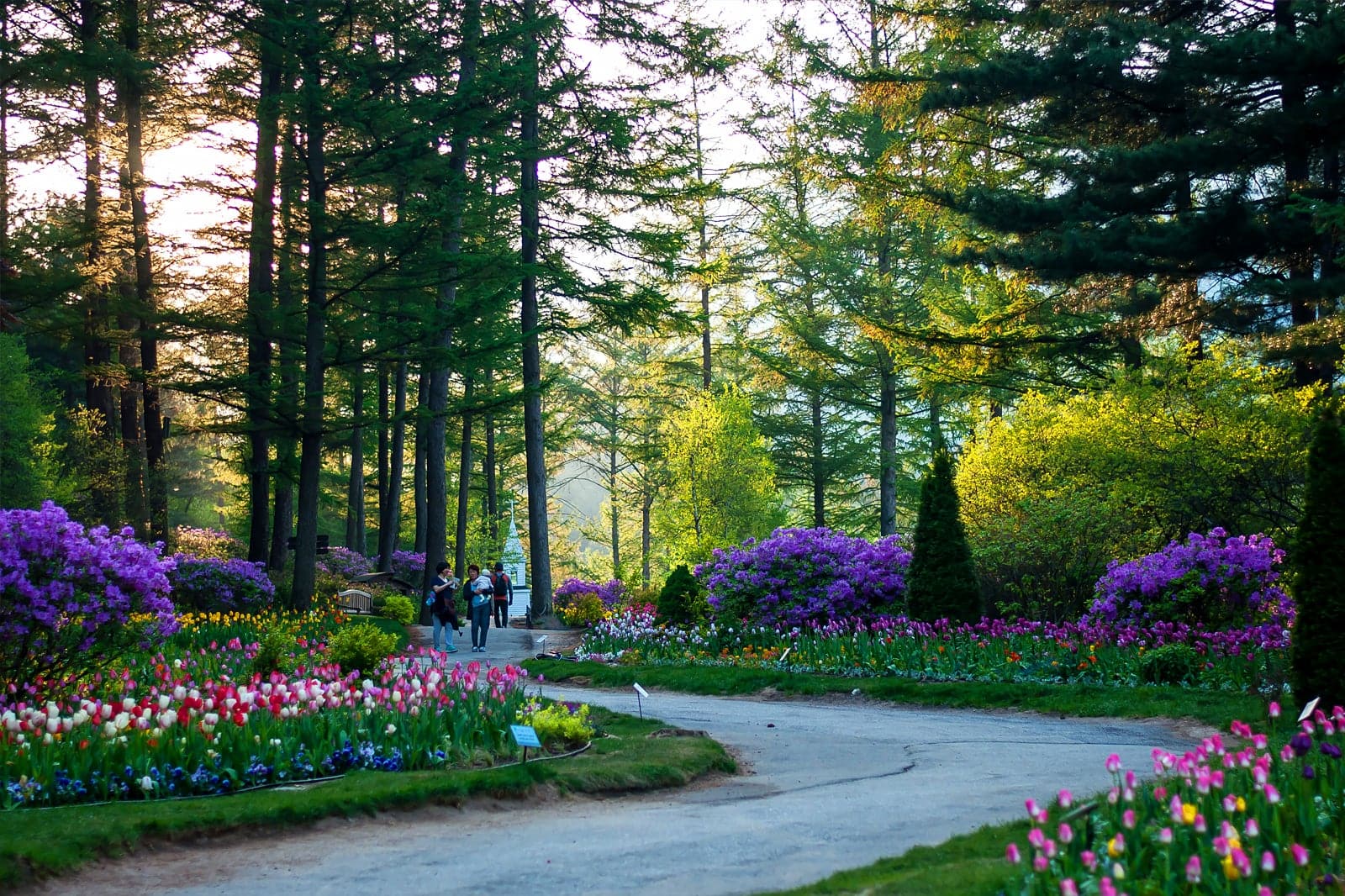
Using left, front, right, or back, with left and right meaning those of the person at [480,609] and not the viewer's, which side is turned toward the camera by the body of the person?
front

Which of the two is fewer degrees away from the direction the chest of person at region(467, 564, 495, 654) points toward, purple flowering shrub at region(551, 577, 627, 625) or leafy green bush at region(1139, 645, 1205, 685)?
the leafy green bush

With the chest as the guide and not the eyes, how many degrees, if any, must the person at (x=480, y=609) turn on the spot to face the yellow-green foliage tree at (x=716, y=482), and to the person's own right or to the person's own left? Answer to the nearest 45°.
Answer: approximately 135° to the person's own left

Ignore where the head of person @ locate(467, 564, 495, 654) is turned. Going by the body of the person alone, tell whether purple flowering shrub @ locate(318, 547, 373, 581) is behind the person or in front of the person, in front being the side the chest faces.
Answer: behind

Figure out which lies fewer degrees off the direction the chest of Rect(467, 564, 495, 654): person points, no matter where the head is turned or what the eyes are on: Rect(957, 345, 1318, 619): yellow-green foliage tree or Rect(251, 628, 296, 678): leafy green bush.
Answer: the leafy green bush

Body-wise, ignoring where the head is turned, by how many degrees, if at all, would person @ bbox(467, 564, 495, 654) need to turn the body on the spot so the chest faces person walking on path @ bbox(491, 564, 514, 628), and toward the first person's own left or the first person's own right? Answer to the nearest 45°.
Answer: approximately 180°

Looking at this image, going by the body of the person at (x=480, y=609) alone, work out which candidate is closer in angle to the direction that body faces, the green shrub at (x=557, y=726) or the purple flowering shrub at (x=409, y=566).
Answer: the green shrub

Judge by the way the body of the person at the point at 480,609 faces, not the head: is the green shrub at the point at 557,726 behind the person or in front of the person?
in front

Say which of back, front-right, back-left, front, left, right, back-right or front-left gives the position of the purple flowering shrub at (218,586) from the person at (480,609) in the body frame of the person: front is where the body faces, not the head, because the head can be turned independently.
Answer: right

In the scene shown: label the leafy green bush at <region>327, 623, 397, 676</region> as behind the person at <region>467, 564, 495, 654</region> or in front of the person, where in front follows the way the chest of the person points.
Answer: in front

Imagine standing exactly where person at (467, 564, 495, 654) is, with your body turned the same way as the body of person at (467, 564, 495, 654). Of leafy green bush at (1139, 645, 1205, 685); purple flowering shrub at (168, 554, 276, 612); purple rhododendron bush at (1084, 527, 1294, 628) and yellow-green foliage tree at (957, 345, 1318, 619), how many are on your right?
1

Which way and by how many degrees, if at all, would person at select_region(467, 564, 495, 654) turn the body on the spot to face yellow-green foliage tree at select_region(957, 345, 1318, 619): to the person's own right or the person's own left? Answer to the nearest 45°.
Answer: approximately 45° to the person's own left

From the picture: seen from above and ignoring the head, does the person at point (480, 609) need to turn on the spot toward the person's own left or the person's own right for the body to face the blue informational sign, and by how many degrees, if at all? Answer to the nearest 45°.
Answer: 0° — they already face it

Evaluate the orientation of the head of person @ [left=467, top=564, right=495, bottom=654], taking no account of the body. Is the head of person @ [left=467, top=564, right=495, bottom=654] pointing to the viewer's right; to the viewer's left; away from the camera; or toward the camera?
toward the camera
